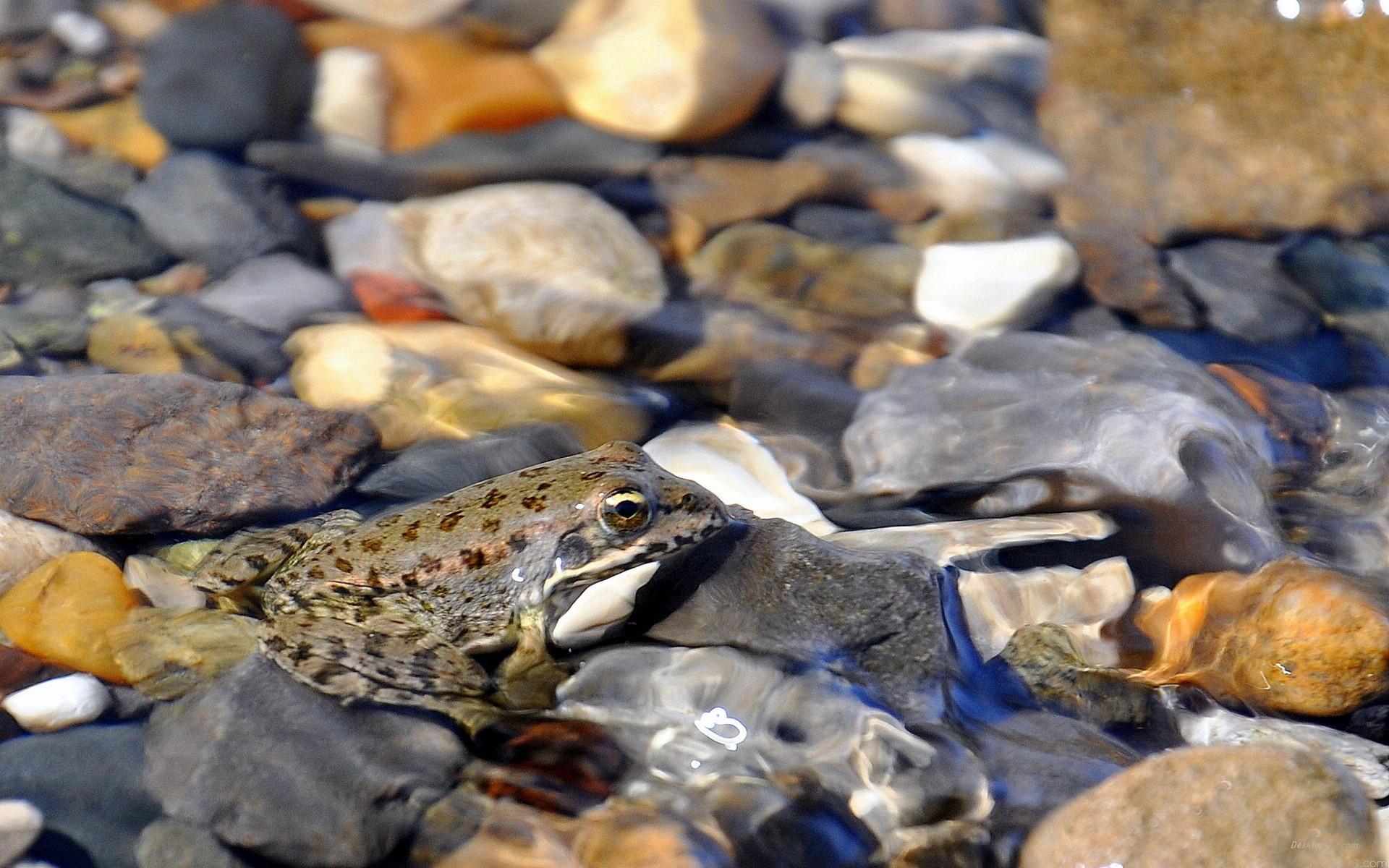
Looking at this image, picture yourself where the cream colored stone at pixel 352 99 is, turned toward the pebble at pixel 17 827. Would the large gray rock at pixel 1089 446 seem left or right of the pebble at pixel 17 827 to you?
left

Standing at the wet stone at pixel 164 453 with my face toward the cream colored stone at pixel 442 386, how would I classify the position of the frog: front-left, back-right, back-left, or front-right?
front-right

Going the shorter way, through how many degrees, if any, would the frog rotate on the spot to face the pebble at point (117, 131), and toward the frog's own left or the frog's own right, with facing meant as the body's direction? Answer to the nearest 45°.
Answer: approximately 135° to the frog's own left

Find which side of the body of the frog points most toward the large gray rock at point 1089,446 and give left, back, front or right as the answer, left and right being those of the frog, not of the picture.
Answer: front

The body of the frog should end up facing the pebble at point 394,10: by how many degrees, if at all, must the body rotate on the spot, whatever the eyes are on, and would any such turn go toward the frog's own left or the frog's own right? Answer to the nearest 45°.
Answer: approximately 90° to the frog's own left

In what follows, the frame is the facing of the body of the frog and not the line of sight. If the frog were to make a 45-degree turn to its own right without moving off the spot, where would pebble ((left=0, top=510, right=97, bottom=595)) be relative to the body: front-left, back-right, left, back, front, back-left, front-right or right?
back-right

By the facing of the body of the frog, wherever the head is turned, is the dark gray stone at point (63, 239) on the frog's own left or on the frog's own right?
on the frog's own left

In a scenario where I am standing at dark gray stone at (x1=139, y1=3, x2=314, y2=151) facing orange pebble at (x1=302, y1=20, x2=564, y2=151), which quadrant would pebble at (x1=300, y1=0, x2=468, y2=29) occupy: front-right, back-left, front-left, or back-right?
front-left

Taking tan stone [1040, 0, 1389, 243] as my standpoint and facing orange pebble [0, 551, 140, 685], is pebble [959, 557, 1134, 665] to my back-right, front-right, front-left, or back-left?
front-left

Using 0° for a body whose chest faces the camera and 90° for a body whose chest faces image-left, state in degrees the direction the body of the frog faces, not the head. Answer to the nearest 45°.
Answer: approximately 270°

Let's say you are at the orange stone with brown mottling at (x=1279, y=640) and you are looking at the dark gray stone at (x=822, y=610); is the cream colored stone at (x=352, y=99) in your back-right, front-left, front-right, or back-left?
front-right

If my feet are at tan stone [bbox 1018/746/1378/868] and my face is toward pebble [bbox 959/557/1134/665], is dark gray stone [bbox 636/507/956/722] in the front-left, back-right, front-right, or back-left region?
front-left

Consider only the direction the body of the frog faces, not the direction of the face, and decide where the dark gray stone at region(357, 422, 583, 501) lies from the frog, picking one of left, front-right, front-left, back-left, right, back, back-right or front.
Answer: left
